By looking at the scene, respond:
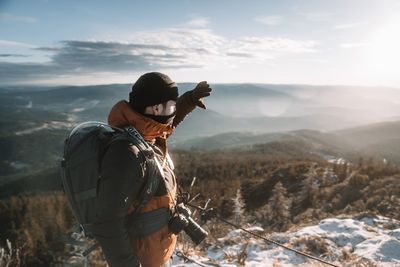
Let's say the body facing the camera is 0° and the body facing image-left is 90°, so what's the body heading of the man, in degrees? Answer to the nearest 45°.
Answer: approximately 270°

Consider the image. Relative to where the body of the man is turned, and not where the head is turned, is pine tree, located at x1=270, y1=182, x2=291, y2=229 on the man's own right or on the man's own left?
on the man's own left
